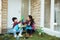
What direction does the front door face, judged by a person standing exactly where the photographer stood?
facing the viewer
